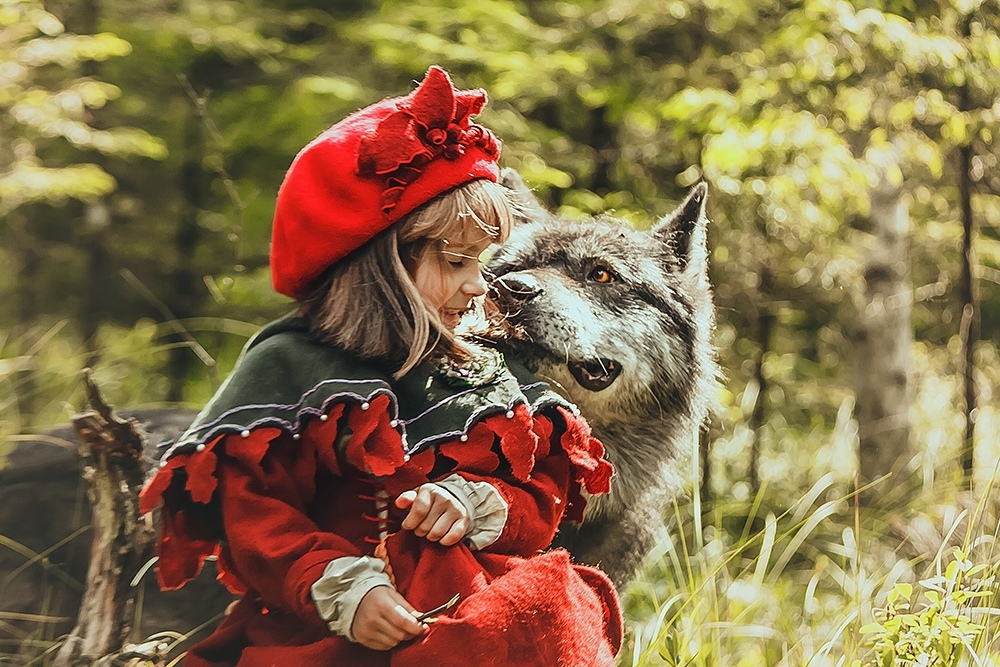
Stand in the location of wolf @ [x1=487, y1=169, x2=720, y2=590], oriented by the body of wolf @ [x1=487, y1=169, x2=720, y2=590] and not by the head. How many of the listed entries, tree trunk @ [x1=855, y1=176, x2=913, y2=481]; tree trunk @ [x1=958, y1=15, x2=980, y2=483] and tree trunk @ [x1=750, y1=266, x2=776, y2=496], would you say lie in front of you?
0

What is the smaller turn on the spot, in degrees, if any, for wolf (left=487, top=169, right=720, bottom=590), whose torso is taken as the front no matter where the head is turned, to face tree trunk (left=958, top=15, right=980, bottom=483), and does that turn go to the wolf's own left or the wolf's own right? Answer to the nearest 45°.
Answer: approximately 180°

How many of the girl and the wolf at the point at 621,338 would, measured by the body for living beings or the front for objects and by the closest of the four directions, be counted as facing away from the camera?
0

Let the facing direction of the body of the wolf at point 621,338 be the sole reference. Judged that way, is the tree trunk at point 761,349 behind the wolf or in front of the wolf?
behind

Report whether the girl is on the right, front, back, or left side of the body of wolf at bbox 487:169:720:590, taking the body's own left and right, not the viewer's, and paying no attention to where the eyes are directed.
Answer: front

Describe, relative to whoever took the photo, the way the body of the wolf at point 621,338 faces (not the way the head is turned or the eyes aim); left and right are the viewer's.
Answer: facing the viewer and to the left of the viewer

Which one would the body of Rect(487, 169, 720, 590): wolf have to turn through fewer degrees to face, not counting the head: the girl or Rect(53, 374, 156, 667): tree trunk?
the girl
